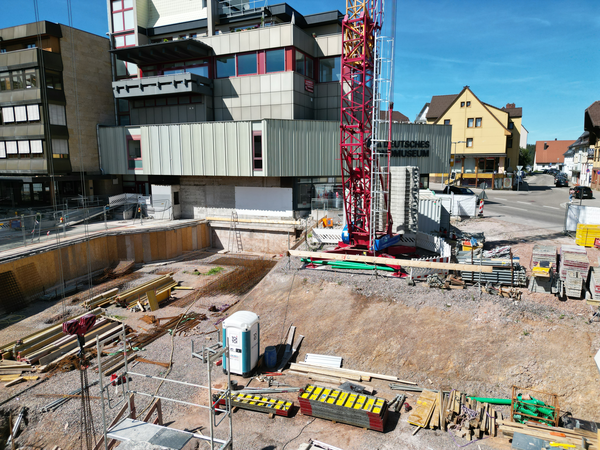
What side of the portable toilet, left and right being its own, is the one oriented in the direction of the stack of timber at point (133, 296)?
right

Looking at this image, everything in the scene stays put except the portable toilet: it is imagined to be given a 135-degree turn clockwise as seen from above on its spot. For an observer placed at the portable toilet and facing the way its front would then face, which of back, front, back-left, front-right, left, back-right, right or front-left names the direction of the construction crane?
front-right

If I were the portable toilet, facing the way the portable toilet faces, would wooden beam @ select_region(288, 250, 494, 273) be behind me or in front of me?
behind

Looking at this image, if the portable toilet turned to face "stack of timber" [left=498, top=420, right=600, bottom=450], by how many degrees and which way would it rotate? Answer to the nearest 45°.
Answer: approximately 90° to its left

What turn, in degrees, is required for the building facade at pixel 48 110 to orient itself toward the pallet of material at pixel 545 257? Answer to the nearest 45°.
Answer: approximately 90° to its left

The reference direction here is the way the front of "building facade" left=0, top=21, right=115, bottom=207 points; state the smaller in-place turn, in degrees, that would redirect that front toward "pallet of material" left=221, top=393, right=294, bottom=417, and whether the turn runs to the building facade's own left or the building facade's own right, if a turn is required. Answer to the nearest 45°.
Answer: approximately 45° to the building facade's own left

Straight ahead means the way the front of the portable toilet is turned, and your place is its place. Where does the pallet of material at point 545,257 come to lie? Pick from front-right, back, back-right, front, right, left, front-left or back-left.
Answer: back-left

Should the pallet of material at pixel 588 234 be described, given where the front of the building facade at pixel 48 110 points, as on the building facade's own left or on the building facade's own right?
on the building facade's own left

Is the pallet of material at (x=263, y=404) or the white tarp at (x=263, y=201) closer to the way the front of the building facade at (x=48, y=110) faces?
the pallet of material

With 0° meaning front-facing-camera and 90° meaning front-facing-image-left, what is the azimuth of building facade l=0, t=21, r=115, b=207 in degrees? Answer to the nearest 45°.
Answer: approximately 45°

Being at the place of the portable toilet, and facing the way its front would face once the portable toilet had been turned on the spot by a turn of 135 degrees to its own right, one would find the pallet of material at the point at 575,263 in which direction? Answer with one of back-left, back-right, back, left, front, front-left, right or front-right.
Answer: right

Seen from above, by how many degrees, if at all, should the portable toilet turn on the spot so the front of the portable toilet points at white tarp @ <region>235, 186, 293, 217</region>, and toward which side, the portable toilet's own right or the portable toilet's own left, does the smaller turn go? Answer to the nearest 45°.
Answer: approximately 135° to the portable toilet's own right
